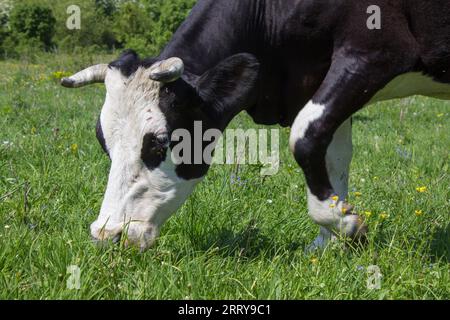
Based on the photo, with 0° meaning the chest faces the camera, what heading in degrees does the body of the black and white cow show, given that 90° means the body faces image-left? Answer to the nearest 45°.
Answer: approximately 90°

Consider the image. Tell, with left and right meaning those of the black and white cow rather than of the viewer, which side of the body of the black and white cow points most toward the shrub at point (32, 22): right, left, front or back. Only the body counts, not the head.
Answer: right
